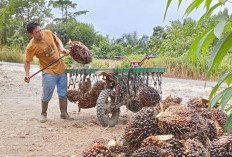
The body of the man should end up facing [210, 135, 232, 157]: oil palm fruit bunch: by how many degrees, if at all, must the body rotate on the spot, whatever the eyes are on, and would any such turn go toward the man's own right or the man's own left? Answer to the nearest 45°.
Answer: approximately 45° to the man's own right

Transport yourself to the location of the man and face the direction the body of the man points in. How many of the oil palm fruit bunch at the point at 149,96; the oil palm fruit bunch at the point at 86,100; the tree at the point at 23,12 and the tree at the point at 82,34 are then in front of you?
2

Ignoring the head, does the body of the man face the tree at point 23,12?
no

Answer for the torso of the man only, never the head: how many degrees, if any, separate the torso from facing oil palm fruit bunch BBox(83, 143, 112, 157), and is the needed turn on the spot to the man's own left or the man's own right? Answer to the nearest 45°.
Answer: approximately 45° to the man's own right

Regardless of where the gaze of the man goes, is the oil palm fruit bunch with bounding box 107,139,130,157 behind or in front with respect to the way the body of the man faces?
in front

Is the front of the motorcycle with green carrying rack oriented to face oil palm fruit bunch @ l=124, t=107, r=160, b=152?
no

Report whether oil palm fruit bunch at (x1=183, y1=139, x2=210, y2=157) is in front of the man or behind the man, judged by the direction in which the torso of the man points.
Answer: in front

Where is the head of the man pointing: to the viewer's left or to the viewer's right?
to the viewer's right

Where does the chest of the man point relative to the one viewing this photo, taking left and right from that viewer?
facing the viewer and to the right of the viewer

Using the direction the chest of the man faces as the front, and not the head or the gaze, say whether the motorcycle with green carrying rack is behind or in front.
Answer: in front

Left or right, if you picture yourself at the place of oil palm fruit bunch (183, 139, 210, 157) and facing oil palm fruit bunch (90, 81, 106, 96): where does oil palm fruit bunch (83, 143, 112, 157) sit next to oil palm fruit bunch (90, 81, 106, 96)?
left
